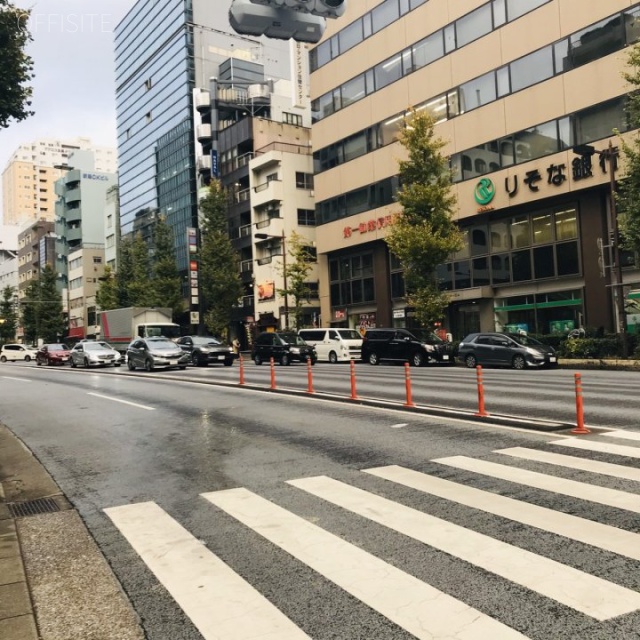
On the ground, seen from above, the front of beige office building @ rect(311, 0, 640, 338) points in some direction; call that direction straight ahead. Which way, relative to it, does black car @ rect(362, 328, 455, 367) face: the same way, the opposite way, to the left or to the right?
to the left

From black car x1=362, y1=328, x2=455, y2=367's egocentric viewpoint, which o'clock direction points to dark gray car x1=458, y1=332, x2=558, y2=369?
dark gray car x1=458, y1=332, x2=558, y2=369 is roughly at 12 o'clock from black car x1=362, y1=328, x2=455, y2=367.

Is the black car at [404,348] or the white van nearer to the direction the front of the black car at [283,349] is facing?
the black car

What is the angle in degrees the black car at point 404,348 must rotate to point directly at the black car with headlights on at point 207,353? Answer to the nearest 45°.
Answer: approximately 135° to its right

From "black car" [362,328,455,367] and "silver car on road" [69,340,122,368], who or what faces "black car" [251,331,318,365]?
the silver car on road

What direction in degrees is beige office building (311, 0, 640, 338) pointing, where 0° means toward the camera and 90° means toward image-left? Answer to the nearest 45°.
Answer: approximately 45°

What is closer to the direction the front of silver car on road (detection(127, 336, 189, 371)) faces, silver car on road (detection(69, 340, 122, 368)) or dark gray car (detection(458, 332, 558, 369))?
the dark gray car
